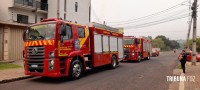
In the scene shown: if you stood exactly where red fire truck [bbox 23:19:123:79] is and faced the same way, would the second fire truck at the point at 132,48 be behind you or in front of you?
behind

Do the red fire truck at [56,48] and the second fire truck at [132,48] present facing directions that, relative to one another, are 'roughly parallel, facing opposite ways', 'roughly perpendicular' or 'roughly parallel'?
roughly parallel

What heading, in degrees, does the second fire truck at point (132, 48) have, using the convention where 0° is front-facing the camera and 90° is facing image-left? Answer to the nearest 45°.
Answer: approximately 45°

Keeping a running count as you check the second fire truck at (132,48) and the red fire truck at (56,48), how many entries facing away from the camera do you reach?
0

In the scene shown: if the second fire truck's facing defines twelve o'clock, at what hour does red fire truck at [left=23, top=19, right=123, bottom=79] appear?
The red fire truck is roughly at 11 o'clock from the second fire truck.

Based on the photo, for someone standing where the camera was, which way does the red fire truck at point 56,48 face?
facing the viewer and to the left of the viewer
